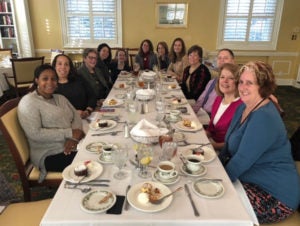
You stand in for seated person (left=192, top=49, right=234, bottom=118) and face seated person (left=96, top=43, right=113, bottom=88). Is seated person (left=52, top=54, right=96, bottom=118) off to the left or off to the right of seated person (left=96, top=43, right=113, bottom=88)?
left

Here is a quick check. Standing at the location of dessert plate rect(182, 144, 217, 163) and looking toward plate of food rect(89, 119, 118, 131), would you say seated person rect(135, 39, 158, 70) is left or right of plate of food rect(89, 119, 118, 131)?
right

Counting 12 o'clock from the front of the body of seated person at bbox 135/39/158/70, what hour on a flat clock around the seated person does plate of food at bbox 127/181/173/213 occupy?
The plate of food is roughly at 12 o'clock from the seated person.

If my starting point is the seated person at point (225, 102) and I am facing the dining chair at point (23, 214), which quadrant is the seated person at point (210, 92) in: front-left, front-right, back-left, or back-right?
back-right

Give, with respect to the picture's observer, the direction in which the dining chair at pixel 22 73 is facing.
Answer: facing away from the viewer and to the left of the viewer

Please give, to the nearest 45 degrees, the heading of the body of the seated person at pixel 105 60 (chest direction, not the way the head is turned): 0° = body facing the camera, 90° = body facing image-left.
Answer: approximately 315°

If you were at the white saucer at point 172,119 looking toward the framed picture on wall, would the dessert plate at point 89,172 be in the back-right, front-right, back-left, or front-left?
back-left

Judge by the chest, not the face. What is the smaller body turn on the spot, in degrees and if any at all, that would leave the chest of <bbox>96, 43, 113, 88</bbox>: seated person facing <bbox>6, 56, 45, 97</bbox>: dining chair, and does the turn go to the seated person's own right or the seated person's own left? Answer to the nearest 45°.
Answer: approximately 135° to the seated person's own right

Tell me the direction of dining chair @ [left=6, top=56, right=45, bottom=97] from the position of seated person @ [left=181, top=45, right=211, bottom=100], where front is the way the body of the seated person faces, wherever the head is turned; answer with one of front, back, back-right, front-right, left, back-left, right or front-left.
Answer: front-right

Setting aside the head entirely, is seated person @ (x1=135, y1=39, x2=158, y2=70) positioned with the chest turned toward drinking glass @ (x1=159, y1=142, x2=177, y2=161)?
yes

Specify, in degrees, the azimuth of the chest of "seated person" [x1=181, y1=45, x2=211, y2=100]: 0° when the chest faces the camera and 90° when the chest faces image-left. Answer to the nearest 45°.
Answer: approximately 45°

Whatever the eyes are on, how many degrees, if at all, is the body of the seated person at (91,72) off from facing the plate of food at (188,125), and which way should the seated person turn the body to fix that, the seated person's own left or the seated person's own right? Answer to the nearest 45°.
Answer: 0° — they already face it
